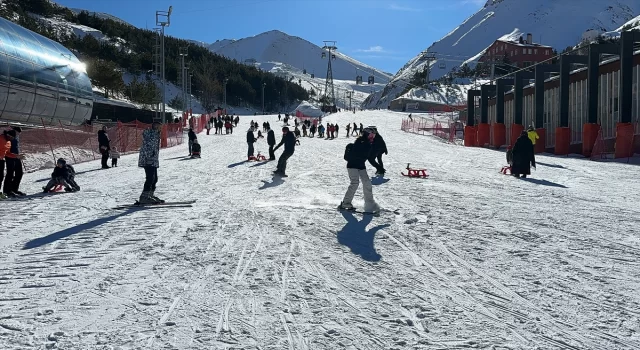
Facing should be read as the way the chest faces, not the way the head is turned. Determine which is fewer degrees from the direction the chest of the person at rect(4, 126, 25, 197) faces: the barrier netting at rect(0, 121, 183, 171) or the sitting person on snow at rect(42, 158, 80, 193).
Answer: the sitting person on snow
